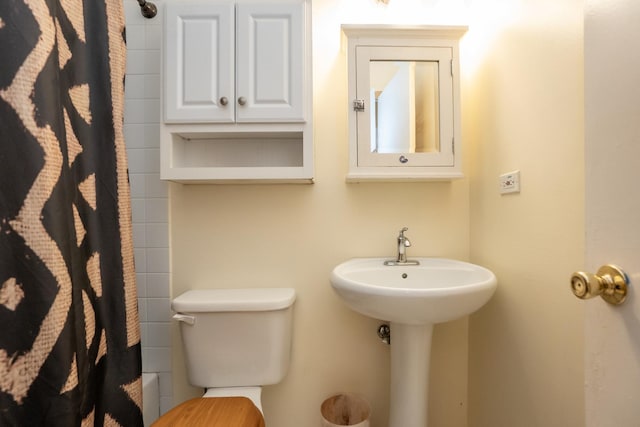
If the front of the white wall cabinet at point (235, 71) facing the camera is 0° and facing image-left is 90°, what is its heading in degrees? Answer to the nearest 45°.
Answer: approximately 0°

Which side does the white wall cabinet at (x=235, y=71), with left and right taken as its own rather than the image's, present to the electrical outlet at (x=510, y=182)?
left

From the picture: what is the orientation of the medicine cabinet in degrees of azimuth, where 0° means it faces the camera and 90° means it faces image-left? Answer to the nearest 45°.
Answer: approximately 0°
